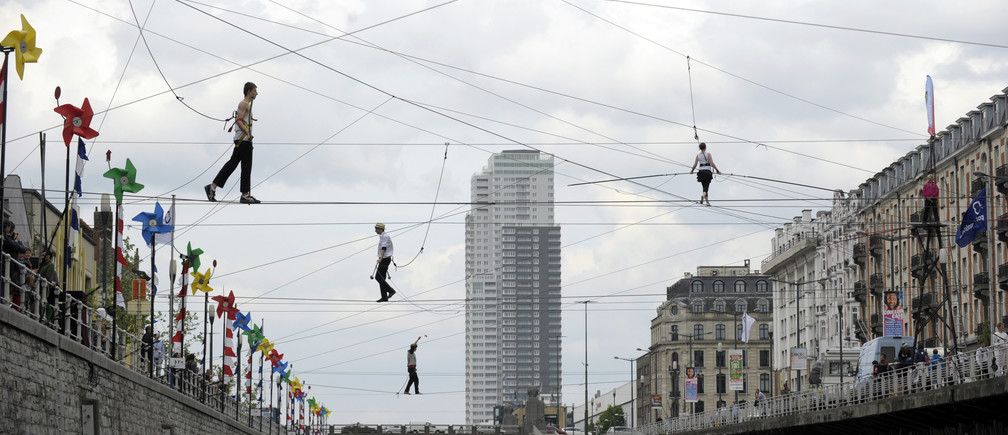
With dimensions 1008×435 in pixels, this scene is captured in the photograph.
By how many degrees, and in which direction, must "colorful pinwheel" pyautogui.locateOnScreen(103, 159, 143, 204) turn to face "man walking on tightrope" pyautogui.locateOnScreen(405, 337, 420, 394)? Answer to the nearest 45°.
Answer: approximately 135° to its left

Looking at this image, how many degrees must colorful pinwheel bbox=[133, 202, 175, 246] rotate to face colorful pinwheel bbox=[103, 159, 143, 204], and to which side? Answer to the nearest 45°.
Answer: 0° — it already faces it

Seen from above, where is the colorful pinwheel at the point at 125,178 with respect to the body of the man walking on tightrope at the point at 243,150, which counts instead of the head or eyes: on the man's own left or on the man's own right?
on the man's own left
